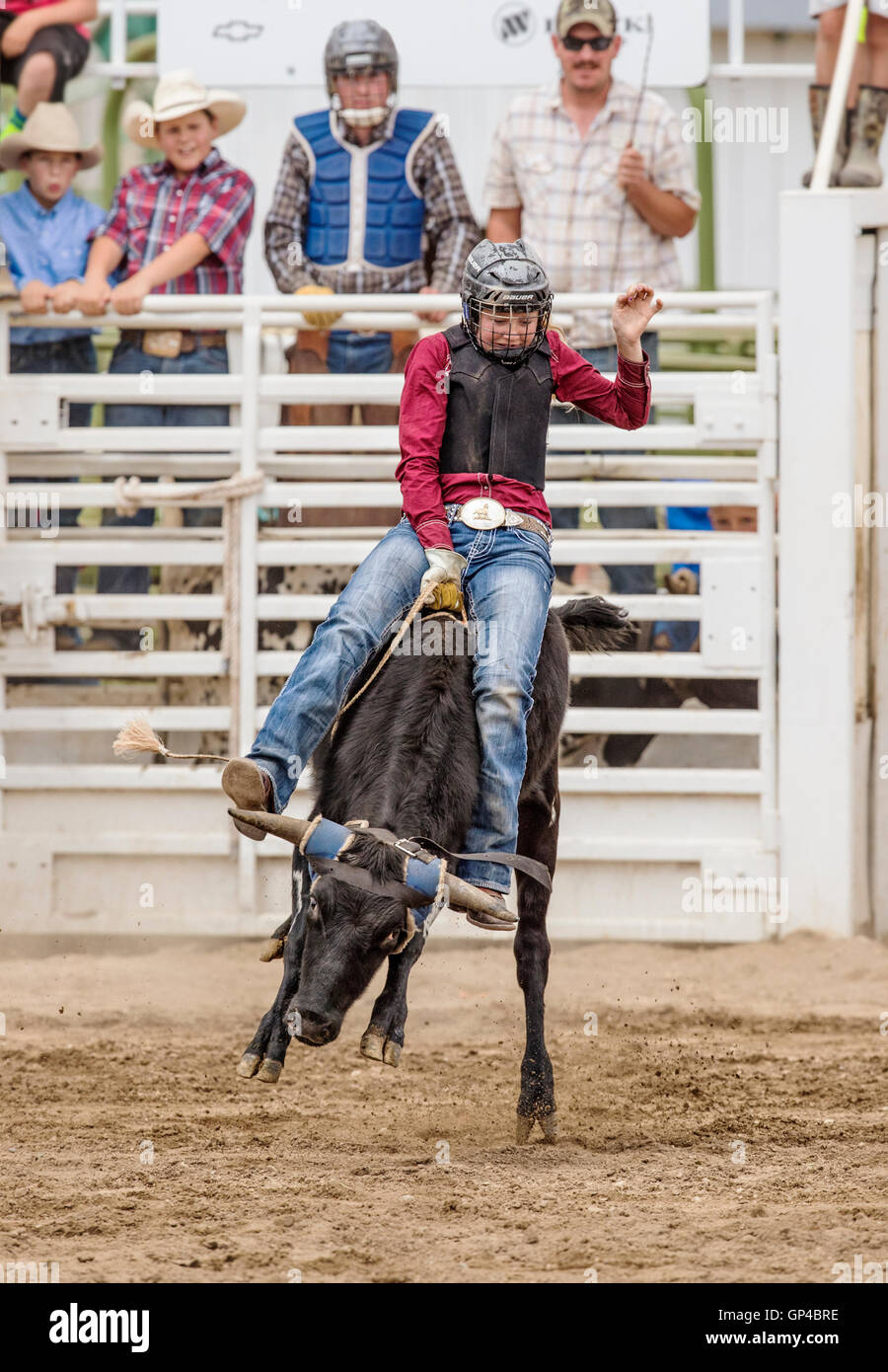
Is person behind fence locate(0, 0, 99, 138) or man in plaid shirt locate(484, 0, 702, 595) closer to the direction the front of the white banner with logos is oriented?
the man in plaid shirt

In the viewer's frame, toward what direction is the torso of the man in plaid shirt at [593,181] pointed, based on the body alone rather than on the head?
toward the camera

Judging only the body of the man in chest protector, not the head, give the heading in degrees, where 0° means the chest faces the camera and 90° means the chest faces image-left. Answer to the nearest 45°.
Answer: approximately 0°

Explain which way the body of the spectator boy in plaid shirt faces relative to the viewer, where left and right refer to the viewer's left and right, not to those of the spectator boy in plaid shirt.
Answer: facing the viewer and to the left of the viewer

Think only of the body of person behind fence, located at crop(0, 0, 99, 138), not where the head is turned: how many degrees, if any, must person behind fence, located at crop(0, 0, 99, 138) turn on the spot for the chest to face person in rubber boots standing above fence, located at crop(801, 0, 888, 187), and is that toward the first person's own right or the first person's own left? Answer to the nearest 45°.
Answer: approximately 135° to the first person's own left

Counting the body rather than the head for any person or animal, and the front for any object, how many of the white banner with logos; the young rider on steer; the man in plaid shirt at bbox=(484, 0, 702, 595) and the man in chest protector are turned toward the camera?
4

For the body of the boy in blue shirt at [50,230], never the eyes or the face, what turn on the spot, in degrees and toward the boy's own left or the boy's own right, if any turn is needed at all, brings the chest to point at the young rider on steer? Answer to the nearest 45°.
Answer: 0° — they already face them

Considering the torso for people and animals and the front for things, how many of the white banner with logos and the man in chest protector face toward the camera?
2

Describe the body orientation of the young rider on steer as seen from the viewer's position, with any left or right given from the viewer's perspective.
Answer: facing the viewer

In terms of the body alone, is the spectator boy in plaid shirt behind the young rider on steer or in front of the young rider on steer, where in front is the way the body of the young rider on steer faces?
behind

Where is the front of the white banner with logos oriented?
toward the camera

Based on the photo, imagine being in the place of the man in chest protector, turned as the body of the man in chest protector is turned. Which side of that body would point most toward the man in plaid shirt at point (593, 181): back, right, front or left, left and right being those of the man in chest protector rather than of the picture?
left
